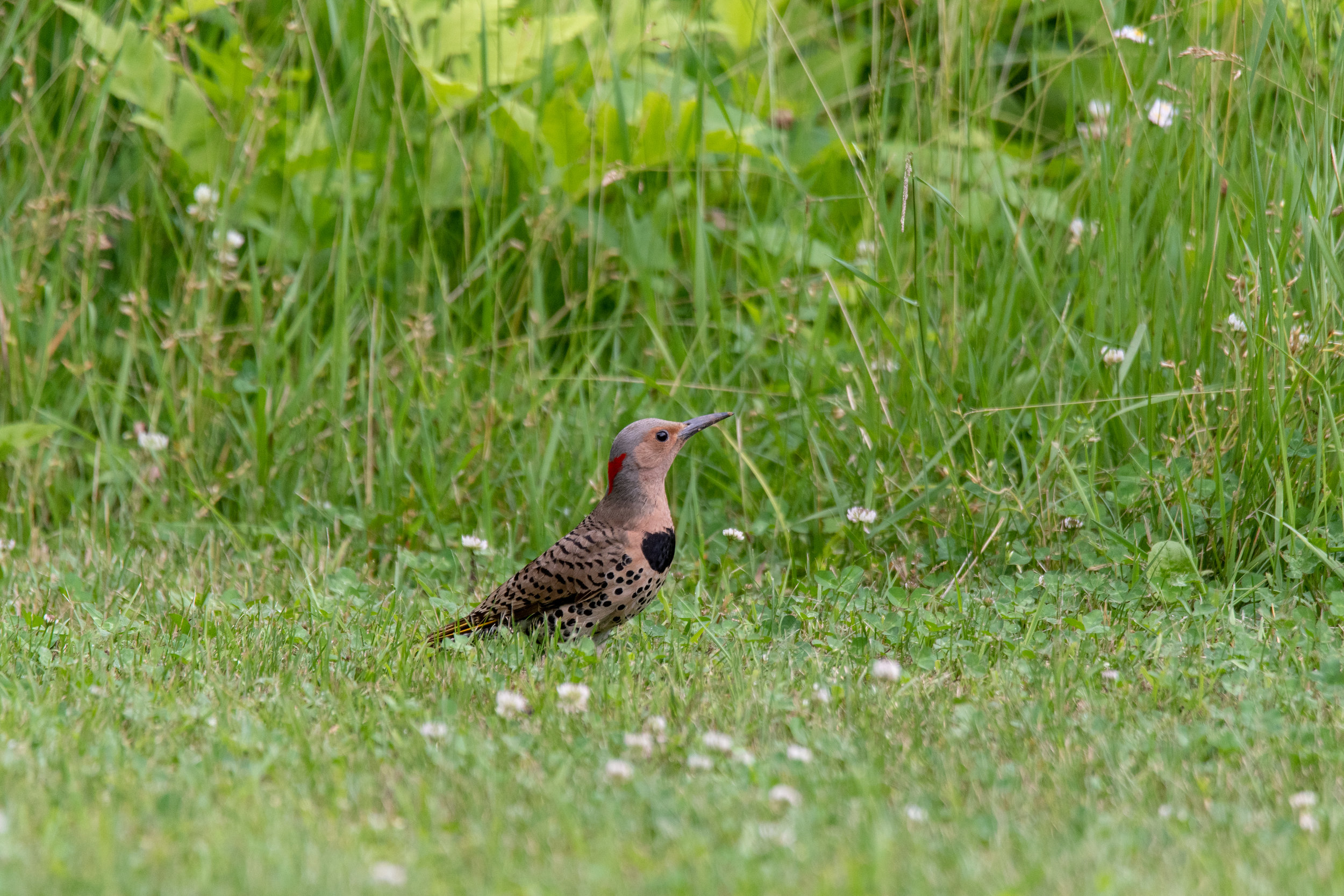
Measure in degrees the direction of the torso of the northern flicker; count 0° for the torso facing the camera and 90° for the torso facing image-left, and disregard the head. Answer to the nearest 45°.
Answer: approximately 270°

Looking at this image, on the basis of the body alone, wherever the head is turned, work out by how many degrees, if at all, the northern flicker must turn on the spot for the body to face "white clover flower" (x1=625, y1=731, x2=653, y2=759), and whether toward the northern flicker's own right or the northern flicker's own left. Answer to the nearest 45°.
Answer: approximately 90° to the northern flicker's own right

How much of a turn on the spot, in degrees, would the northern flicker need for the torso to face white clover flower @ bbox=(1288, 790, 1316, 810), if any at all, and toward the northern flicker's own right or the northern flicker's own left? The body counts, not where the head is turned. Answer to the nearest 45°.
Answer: approximately 45° to the northern flicker's own right

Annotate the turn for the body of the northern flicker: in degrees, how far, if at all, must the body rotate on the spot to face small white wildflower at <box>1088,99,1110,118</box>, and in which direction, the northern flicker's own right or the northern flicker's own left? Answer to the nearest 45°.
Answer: approximately 45° to the northern flicker's own left

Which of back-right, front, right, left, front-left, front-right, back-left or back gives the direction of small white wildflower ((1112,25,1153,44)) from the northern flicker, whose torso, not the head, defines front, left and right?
front-left

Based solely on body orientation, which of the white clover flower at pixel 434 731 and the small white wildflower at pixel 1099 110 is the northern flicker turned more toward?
the small white wildflower

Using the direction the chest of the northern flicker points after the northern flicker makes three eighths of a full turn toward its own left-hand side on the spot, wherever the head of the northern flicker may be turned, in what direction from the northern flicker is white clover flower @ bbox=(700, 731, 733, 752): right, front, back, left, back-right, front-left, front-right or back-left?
back-left

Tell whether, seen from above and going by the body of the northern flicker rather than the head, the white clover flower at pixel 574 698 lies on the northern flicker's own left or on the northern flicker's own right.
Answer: on the northern flicker's own right

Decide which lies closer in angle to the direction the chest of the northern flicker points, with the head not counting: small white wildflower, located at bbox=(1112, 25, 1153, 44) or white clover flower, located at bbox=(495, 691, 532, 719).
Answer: the small white wildflower

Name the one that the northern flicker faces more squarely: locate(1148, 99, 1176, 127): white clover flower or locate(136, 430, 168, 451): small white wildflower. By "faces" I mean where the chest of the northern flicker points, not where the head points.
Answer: the white clover flower

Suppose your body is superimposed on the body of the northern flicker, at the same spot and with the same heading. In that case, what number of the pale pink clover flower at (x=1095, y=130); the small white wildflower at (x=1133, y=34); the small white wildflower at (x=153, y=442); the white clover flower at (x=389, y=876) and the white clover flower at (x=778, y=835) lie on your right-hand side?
2

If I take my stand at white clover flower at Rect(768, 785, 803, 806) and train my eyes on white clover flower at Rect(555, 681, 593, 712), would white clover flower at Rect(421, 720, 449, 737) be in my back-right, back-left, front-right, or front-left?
front-left

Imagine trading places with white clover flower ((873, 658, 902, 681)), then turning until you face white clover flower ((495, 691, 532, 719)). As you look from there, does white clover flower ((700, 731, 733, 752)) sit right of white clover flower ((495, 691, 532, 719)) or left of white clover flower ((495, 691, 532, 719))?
left

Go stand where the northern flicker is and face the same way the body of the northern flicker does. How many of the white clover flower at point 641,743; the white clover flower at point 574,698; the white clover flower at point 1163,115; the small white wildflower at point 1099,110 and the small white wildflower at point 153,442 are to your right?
2

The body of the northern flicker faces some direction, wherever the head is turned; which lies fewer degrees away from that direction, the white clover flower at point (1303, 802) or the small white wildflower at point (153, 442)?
the white clover flower

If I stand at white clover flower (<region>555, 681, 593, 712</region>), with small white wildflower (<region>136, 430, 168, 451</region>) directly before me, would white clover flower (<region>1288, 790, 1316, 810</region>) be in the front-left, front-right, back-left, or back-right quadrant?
back-right

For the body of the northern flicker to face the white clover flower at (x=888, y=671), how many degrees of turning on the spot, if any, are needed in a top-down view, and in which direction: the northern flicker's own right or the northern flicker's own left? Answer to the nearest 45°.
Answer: approximately 45° to the northern flicker's own right
